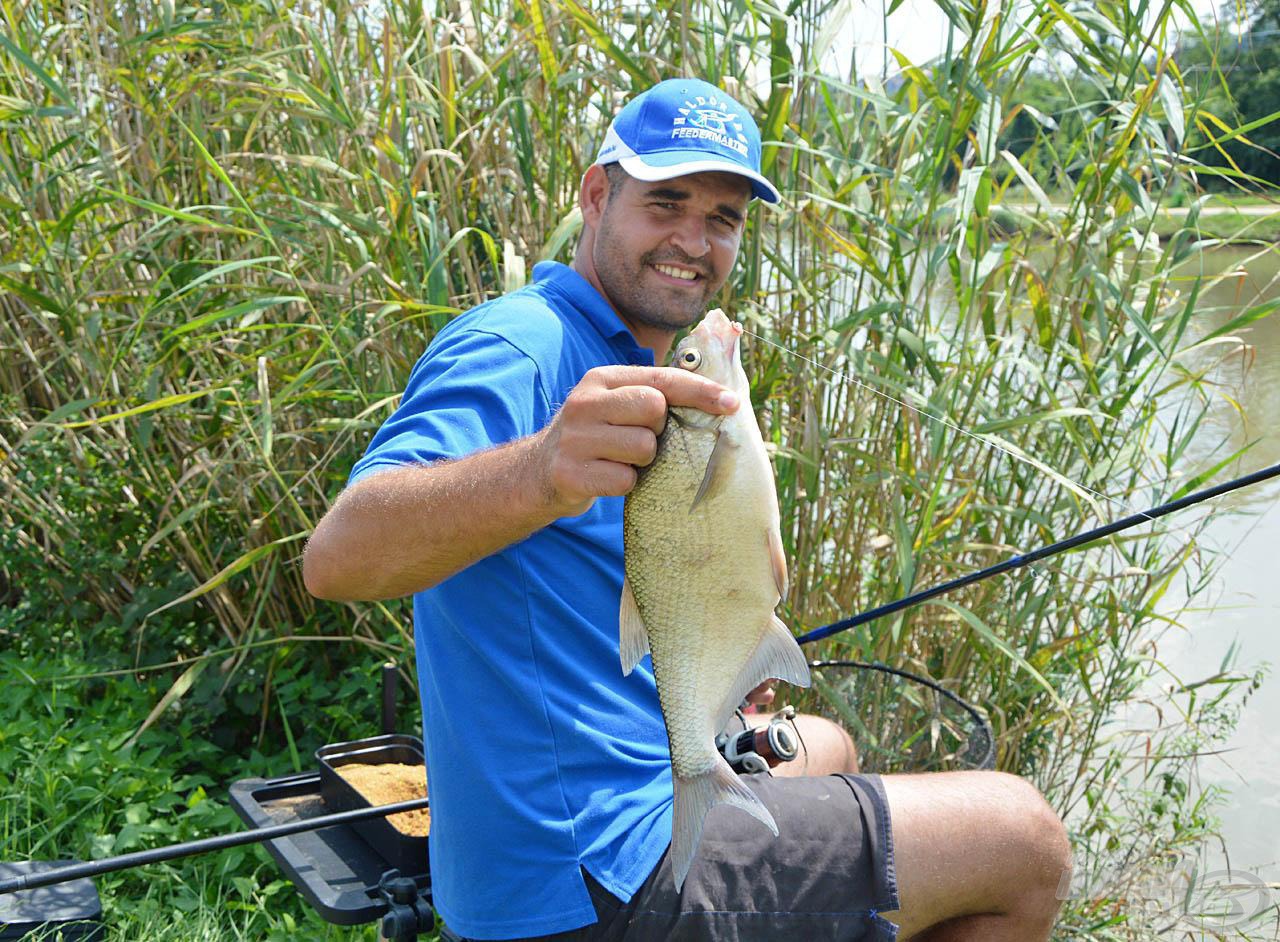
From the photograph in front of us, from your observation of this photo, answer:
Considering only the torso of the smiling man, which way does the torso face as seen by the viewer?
to the viewer's right

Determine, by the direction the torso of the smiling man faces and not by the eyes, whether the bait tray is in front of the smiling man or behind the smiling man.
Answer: behind

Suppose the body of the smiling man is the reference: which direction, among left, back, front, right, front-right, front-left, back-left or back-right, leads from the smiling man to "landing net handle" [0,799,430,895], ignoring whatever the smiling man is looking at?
back
